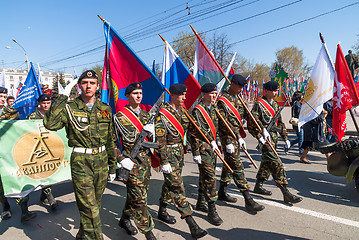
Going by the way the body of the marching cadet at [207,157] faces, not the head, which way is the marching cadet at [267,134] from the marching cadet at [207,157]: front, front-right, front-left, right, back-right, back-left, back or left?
left

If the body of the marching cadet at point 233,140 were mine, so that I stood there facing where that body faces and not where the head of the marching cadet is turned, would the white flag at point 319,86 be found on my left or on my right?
on my left

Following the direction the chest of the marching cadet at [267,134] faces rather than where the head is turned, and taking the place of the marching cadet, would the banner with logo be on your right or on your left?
on your right

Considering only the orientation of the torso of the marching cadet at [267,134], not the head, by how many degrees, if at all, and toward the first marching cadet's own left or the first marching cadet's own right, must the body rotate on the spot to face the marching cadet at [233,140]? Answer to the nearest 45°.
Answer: approximately 90° to the first marching cadet's own right

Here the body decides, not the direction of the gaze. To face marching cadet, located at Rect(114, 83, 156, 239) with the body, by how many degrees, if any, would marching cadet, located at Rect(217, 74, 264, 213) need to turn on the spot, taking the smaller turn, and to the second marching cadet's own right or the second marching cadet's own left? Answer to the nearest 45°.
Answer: approximately 90° to the second marching cadet's own right

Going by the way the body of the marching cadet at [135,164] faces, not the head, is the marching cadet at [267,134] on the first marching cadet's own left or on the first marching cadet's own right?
on the first marching cadet's own left

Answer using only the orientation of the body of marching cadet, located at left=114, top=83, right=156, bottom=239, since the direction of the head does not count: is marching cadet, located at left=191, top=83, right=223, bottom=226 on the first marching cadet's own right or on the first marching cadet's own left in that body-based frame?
on the first marching cadet's own left
